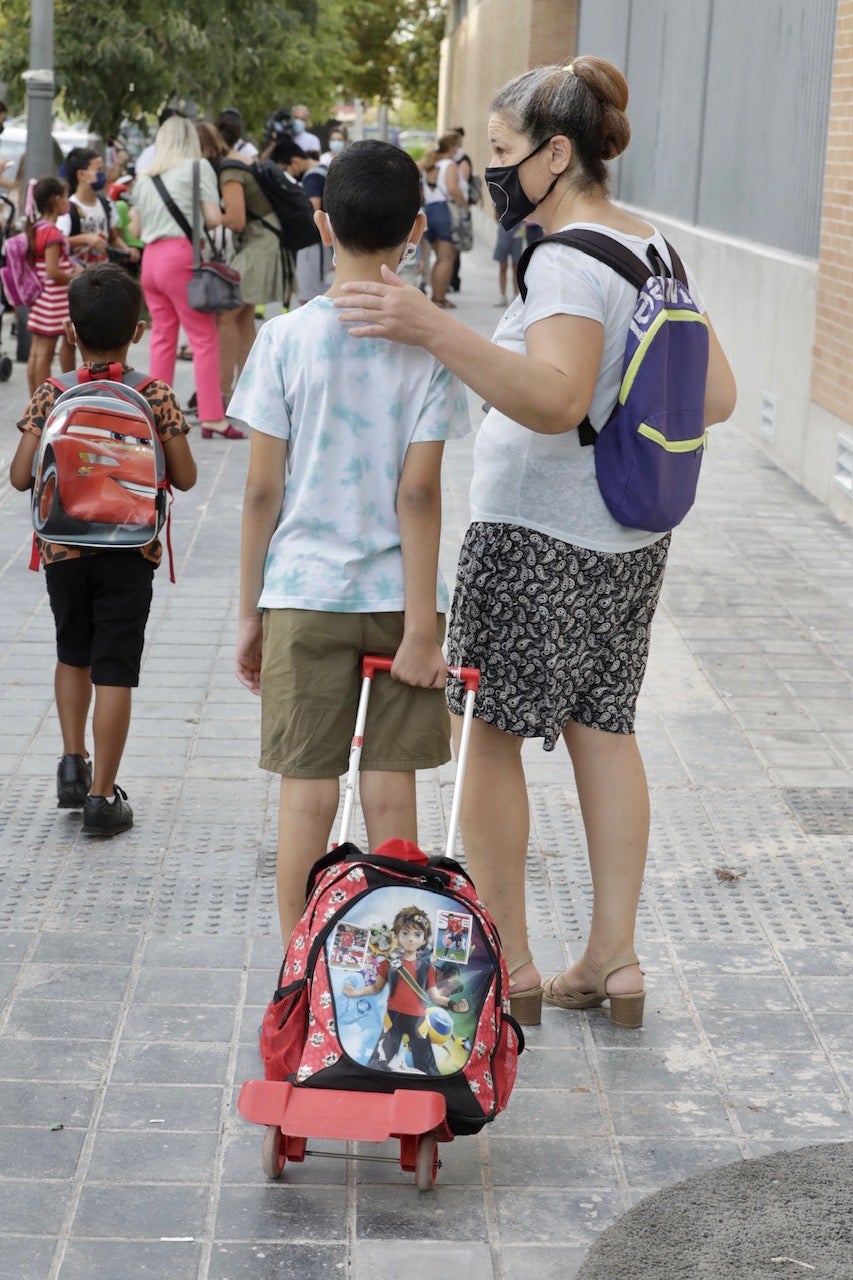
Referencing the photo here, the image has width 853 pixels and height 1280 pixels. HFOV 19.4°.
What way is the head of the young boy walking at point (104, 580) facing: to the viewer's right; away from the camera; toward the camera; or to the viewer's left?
away from the camera

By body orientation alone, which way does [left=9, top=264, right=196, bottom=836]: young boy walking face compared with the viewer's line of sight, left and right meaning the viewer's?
facing away from the viewer

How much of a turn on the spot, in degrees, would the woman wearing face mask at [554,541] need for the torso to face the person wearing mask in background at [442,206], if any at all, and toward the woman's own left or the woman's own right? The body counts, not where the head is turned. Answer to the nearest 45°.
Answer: approximately 45° to the woman's own right

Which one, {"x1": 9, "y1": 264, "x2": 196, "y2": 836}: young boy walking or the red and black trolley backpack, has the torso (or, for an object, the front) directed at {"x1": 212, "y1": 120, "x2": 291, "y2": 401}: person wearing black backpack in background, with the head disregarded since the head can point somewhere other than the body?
the young boy walking

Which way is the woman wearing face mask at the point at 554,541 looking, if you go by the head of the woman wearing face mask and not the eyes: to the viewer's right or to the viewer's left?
to the viewer's left

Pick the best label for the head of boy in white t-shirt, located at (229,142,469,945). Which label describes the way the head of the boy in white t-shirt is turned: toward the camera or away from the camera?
away from the camera

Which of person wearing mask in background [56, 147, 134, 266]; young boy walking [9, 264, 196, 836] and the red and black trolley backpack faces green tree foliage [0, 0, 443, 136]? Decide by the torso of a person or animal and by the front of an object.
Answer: the young boy walking
